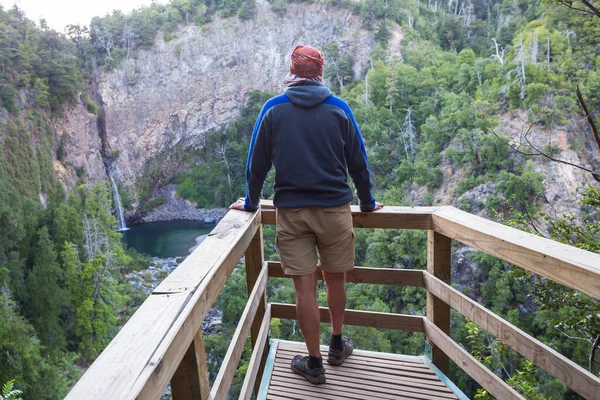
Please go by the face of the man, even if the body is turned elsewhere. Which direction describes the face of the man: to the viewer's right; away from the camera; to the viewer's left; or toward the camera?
away from the camera

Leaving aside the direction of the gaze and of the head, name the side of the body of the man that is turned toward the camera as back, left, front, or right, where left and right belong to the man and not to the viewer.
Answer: back

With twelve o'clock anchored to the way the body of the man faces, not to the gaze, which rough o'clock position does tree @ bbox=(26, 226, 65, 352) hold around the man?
The tree is roughly at 11 o'clock from the man.
